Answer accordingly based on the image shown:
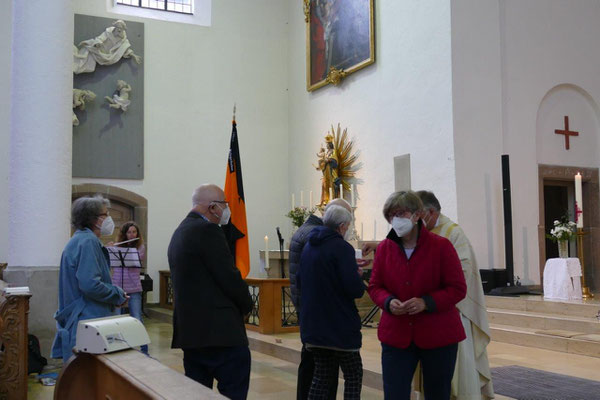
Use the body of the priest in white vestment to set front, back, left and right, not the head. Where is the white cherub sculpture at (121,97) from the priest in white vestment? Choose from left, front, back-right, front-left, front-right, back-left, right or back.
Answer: front-right

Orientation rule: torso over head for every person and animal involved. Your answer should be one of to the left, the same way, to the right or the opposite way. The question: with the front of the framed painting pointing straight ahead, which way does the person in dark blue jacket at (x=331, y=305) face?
the opposite way

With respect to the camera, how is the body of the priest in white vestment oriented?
to the viewer's left

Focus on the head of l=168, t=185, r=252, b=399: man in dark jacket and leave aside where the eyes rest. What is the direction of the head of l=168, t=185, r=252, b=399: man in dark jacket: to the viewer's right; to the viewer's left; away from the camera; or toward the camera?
to the viewer's right

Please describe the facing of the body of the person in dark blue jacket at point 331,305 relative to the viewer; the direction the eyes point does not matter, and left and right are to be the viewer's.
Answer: facing away from the viewer and to the right of the viewer

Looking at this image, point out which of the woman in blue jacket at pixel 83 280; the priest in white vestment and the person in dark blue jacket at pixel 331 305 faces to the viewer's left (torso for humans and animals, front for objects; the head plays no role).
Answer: the priest in white vestment

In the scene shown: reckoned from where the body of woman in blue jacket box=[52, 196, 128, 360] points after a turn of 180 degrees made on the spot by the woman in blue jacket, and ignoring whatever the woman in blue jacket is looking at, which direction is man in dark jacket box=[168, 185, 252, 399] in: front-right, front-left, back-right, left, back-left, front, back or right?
back-left

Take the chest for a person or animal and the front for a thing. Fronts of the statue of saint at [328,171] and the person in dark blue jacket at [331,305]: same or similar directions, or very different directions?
very different directions

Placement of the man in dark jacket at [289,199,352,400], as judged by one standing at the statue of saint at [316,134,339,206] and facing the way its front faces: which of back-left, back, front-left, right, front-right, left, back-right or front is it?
front-left

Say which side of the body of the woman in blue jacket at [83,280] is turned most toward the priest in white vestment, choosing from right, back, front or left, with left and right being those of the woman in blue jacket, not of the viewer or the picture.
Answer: front

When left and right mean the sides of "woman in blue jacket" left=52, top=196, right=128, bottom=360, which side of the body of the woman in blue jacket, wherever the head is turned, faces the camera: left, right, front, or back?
right

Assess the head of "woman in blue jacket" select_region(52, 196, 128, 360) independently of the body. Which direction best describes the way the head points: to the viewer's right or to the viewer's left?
to the viewer's right

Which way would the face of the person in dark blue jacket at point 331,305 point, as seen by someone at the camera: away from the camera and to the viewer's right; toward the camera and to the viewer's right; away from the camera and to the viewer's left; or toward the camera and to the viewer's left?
away from the camera and to the viewer's right
